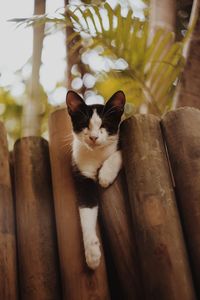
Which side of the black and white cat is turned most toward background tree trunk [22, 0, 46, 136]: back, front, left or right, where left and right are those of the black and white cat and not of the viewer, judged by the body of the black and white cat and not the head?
back

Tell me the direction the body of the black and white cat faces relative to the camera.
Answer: toward the camera

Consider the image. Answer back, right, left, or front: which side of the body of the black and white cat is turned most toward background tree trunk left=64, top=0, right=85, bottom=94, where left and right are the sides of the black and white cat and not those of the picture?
back

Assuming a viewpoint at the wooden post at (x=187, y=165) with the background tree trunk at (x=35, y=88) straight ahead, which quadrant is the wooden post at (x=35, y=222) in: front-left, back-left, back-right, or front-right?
front-left
